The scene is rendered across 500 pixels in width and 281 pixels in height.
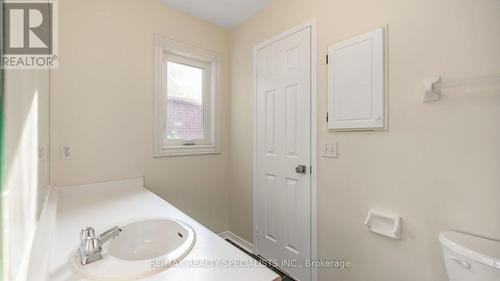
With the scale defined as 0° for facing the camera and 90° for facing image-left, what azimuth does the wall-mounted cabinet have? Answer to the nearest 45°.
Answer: approximately 45°

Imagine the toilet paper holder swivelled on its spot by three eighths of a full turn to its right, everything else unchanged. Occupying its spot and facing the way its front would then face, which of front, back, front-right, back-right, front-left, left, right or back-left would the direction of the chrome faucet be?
back-left

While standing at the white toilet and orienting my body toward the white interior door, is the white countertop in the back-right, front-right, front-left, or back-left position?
front-left

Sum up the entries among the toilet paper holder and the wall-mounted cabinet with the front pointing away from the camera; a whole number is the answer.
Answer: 0

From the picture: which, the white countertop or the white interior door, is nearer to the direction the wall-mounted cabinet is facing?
the white countertop

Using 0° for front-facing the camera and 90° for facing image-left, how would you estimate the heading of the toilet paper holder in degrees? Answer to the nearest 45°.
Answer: approximately 45°

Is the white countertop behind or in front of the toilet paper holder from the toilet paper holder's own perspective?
in front

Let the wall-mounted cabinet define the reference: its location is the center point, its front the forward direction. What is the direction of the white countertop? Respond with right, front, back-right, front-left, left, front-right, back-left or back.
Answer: front

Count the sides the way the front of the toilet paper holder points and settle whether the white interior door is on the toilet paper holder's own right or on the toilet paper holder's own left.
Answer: on the toilet paper holder's own right
